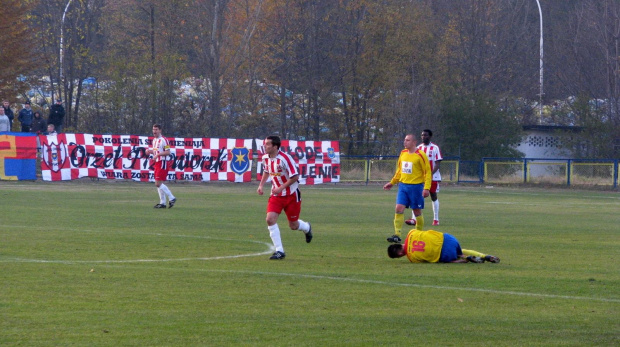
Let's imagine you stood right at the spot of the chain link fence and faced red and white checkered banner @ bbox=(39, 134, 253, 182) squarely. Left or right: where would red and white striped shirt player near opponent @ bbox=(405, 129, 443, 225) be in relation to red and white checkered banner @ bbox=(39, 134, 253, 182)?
left

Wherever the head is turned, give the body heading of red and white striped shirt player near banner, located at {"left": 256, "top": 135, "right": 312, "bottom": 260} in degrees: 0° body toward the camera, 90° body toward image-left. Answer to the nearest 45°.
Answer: approximately 45°

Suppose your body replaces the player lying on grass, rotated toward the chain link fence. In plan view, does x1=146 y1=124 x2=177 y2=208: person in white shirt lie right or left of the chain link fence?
left

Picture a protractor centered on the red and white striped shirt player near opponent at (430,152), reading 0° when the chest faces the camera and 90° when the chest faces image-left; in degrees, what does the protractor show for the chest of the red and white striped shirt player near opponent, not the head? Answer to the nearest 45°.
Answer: approximately 45°

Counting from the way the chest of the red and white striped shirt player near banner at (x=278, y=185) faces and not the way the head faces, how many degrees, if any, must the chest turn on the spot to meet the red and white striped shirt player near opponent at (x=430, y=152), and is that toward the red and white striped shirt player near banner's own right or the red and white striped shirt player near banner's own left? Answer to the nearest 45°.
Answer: approximately 180°

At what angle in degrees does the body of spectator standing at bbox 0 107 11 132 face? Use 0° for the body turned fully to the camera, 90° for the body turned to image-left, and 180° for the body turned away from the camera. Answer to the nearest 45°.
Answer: approximately 0°
